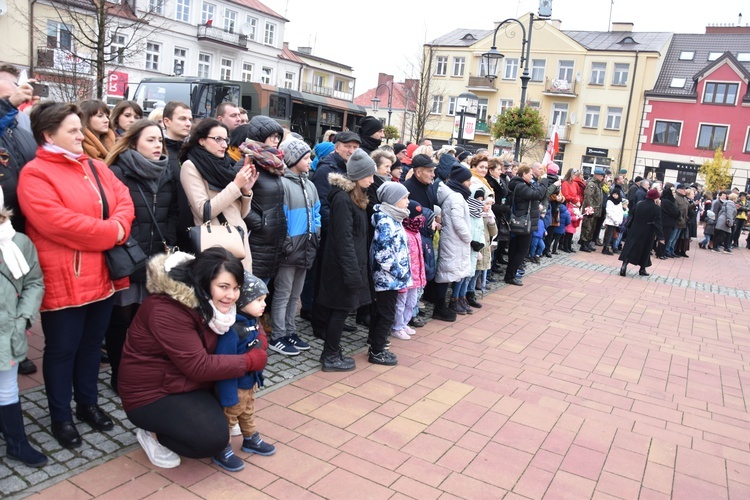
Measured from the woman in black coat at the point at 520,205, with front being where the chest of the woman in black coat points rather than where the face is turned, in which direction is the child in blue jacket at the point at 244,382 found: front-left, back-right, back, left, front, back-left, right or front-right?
right

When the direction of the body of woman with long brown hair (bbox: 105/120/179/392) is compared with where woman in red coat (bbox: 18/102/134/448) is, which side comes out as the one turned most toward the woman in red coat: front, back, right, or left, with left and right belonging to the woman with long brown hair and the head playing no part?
right

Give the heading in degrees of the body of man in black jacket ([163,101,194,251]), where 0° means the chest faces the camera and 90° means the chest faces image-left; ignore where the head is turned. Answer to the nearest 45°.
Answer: approximately 315°

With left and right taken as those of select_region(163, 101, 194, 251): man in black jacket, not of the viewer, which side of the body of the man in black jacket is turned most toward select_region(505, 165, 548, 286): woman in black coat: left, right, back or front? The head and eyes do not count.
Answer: left

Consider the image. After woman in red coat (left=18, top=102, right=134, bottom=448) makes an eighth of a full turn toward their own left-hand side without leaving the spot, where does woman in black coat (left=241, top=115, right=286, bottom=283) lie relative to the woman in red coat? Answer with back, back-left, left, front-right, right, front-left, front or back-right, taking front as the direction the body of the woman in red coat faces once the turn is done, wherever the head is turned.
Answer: front-left

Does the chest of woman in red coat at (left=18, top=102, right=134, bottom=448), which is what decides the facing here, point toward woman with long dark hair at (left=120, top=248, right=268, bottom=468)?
yes

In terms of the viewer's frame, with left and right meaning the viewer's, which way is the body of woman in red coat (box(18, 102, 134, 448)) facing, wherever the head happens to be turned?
facing the viewer and to the right of the viewer

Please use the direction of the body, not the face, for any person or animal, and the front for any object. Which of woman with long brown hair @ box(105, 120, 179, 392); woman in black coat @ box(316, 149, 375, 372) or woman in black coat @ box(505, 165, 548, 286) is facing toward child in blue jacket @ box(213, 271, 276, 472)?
the woman with long brown hair

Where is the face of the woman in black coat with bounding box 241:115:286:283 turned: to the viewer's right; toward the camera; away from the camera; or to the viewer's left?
to the viewer's right

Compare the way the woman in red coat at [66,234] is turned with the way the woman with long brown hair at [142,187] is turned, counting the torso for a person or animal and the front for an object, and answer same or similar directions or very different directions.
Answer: same or similar directions

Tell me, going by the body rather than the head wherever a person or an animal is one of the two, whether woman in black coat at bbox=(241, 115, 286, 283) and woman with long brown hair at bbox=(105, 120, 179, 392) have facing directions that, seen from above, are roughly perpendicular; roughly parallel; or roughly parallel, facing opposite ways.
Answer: roughly parallel

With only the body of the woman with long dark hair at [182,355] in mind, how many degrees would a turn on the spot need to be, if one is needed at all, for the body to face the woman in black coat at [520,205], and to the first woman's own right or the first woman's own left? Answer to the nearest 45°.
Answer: approximately 45° to the first woman's own left

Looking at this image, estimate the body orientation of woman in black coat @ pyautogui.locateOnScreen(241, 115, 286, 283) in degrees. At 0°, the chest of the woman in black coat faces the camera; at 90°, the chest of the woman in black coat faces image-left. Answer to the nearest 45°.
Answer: approximately 315°
